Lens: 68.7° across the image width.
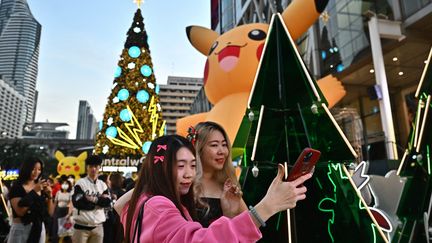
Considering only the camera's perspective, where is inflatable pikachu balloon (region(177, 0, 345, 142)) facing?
facing the viewer and to the left of the viewer

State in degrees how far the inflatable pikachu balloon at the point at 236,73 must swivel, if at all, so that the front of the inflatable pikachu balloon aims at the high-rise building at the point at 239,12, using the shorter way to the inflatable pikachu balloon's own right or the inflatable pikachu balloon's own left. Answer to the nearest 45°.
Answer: approximately 135° to the inflatable pikachu balloon's own right

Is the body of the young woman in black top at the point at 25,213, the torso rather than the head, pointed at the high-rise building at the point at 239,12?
no

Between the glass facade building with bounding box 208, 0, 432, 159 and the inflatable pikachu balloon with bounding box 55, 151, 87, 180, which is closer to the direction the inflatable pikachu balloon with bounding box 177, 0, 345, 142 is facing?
the inflatable pikachu balloon

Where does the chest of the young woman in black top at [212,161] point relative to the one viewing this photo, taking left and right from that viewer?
facing the viewer and to the right of the viewer

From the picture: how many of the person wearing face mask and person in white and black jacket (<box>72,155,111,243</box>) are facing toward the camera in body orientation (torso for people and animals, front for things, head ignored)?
2

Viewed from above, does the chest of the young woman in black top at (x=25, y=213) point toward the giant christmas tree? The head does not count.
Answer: no

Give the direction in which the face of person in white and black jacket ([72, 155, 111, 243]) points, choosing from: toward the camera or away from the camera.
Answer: toward the camera

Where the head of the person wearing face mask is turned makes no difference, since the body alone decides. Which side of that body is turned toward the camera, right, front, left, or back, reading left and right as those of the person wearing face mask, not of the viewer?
front

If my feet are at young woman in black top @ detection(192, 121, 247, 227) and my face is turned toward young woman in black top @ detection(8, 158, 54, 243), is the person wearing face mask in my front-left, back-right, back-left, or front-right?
front-right

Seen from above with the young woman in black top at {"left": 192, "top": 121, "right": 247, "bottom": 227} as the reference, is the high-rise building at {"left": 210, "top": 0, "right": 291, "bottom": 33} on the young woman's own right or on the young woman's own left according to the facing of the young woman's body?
on the young woman's own left

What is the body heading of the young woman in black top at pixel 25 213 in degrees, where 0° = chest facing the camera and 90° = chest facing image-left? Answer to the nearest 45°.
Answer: approximately 315°

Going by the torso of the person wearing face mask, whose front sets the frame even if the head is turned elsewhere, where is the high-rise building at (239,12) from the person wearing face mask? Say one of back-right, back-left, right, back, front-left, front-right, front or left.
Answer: back-left

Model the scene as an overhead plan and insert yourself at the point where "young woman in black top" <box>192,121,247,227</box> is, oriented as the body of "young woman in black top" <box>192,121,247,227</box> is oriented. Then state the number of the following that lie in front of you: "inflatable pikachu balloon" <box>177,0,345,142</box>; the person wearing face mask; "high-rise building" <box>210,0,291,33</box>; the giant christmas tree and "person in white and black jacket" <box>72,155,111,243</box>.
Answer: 0

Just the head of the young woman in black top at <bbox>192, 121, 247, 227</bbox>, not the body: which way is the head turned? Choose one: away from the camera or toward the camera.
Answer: toward the camera

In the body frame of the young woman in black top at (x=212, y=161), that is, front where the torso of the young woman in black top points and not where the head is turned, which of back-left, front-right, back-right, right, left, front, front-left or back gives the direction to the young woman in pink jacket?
front-right

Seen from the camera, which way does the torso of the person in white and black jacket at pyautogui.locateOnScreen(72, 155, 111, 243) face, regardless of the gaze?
toward the camera
